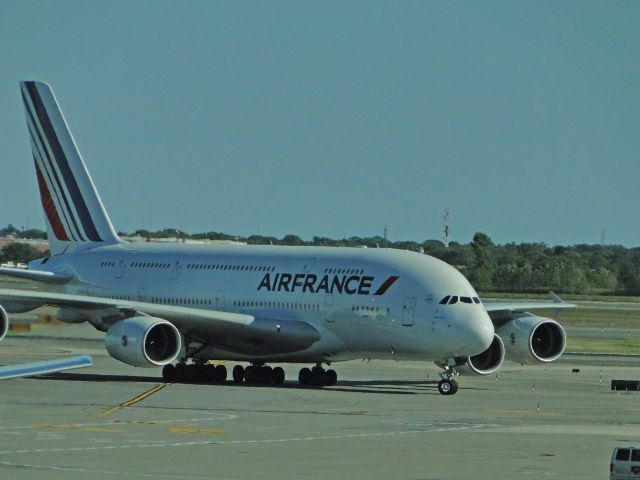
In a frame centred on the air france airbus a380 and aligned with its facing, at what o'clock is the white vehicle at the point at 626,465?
The white vehicle is roughly at 1 o'clock from the air france airbus a380.
